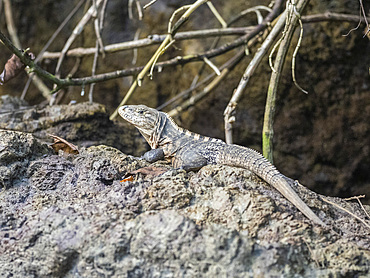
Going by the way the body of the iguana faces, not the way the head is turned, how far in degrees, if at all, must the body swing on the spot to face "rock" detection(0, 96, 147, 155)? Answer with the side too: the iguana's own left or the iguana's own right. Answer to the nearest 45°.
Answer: approximately 45° to the iguana's own right

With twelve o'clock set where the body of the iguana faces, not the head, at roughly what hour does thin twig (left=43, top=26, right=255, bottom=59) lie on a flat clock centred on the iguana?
The thin twig is roughly at 3 o'clock from the iguana.

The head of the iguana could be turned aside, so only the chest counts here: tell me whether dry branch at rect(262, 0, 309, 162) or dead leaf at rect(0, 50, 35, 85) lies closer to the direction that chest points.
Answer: the dead leaf

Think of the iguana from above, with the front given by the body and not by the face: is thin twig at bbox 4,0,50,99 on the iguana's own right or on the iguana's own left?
on the iguana's own right

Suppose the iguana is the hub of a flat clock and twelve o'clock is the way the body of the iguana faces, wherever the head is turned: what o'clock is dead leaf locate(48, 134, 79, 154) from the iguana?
The dead leaf is roughly at 12 o'clock from the iguana.

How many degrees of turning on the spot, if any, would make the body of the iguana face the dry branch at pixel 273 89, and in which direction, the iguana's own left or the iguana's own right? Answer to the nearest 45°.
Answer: approximately 135° to the iguana's own right

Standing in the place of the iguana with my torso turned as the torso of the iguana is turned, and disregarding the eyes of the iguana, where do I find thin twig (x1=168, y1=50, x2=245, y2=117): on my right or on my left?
on my right

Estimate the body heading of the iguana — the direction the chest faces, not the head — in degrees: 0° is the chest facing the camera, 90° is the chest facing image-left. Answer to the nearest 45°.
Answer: approximately 90°

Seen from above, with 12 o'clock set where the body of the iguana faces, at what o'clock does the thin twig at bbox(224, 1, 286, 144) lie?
The thin twig is roughly at 4 o'clock from the iguana.

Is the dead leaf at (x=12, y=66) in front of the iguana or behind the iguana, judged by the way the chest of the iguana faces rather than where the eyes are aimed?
in front
